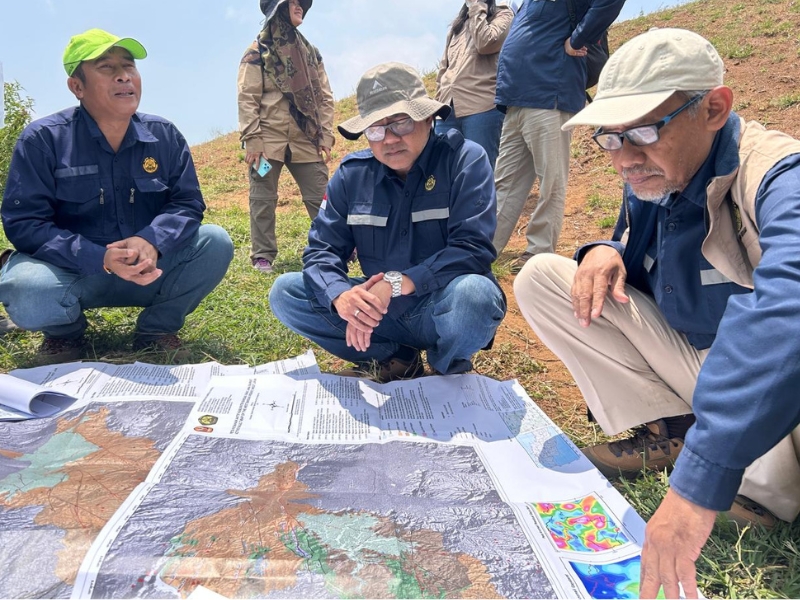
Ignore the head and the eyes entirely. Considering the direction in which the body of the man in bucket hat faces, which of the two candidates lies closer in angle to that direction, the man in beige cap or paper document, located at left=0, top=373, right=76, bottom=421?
the man in beige cap

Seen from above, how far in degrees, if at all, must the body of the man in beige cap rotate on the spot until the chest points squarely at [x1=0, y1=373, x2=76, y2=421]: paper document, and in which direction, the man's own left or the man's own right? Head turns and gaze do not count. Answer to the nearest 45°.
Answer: approximately 45° to the man's own right

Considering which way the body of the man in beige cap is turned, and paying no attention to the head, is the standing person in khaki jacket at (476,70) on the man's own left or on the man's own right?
on the man's own right

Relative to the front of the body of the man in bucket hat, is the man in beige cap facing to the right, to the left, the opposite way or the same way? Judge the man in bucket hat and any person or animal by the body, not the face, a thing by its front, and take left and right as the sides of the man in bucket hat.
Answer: to the right

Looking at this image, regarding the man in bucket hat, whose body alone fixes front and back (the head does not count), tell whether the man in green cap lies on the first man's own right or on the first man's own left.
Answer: on the first man's own right

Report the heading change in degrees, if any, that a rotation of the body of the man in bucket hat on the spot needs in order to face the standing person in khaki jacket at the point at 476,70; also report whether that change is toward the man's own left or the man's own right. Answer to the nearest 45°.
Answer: approximately 180°

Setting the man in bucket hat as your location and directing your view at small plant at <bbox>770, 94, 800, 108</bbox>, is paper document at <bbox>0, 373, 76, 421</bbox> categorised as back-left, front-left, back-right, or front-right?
back-left

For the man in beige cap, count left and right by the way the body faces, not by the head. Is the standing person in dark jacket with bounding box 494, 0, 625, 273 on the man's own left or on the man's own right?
on the man's own right
